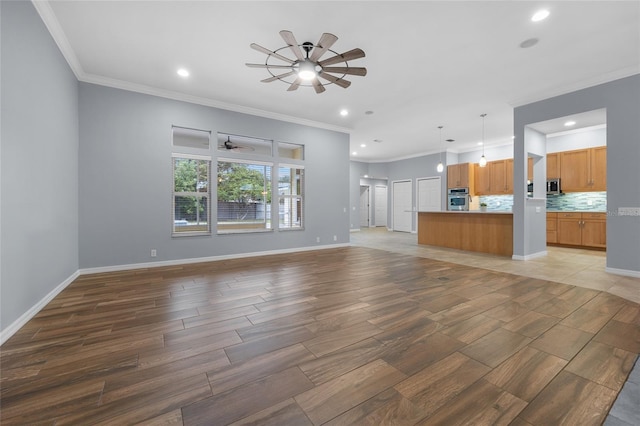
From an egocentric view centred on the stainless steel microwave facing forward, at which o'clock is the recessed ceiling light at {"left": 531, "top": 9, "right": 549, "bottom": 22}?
The recessed ceiling light is roughly at 12 o'clock from the stainless steel microwave.

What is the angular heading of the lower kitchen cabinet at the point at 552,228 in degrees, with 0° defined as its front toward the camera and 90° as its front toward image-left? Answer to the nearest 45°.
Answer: approximately 0°

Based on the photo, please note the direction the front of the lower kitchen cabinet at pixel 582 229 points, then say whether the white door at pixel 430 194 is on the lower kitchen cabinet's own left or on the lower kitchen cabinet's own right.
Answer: on the lower kitchen cabinet's own right
